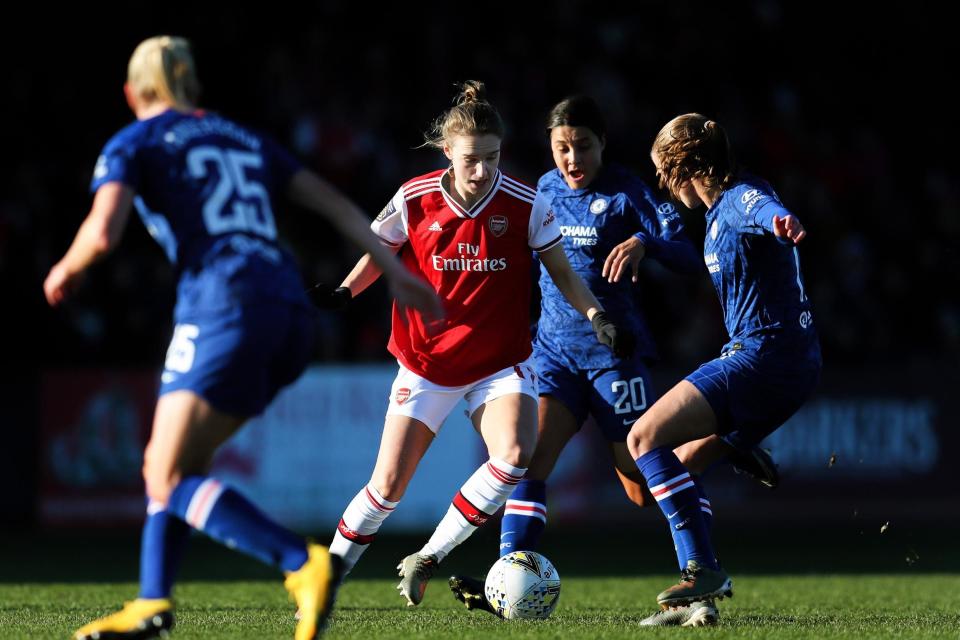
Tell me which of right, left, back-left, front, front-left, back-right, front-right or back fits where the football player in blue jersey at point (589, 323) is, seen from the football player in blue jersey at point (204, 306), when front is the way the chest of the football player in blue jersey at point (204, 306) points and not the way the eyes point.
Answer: right

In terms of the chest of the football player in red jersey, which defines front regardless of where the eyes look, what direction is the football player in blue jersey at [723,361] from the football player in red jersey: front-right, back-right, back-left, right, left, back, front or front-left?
left

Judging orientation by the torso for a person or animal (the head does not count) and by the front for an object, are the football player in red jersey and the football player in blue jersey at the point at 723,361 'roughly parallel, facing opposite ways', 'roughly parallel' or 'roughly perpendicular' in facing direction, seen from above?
roughly perpendicular

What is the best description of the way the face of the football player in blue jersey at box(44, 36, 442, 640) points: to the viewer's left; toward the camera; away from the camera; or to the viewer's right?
away from the camera

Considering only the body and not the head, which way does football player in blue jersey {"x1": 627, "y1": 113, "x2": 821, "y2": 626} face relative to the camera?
to the viewer's left

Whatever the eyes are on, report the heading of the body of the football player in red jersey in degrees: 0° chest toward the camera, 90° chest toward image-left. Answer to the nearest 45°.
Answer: approximately 0°

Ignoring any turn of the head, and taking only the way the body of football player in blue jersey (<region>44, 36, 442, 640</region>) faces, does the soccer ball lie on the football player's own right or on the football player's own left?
on the football player's own right

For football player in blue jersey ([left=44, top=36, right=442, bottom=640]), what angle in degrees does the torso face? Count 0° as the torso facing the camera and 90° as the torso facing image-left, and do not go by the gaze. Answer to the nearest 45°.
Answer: approximately 135°

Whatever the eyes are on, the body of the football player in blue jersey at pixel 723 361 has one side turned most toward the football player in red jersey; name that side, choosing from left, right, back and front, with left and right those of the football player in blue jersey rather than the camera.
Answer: front
